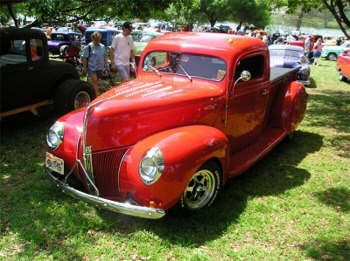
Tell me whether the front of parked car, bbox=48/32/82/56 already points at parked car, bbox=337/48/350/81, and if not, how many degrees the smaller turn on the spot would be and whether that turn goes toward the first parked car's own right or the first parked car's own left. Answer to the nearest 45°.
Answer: approximately 90° to the first parked car's own left

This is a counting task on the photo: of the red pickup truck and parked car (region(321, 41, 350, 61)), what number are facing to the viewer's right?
0

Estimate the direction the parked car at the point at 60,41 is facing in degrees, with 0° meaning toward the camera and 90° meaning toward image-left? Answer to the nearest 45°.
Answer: approximately 45°

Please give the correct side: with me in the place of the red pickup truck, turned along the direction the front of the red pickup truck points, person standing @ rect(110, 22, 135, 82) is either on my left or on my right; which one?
on my right

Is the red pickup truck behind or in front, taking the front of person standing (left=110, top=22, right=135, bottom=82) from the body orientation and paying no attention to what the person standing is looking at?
in front

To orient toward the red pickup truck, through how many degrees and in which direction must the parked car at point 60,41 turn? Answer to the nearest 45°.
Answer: approximately 45° to its left

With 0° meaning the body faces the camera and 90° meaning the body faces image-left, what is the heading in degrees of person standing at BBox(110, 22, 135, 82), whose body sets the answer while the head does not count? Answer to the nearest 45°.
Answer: approximately 315°

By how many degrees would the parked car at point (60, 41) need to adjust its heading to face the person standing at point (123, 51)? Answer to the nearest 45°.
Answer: approximately 45° to its left

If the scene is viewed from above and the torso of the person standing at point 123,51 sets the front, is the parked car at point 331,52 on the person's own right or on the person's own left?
on the person's own left
